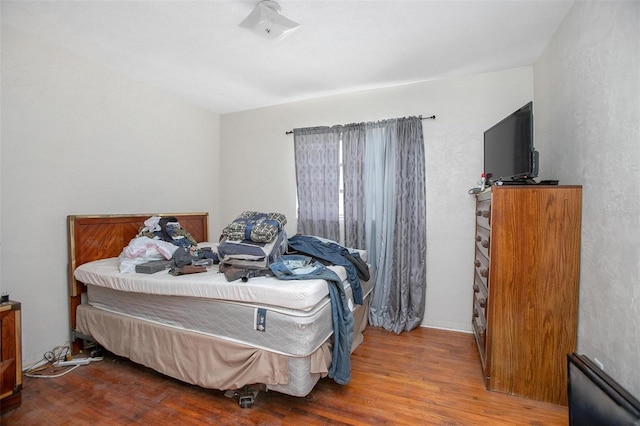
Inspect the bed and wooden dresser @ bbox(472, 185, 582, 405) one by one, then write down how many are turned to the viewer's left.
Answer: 1

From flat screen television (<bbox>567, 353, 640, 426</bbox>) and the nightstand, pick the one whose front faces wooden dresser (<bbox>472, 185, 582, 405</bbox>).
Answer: the nightstand

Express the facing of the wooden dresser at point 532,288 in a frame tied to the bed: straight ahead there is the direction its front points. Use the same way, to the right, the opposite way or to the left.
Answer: the opposite way

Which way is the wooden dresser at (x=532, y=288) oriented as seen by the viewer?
to the viewer's left

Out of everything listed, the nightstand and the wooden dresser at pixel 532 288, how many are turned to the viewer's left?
1

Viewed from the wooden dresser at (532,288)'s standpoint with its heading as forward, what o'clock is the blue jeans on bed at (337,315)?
The blue jeans on bed is roughly at 11 o'clock from the wooden dresser.

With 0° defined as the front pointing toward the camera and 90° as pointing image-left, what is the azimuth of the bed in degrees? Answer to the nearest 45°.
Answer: approximately 315°

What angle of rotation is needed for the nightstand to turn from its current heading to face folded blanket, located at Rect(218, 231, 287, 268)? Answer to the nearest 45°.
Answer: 0° — it already faces it

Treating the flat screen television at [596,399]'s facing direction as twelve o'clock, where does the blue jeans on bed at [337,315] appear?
The blue jeans on bed is roughly at 1 o'clock from the flat screen television.

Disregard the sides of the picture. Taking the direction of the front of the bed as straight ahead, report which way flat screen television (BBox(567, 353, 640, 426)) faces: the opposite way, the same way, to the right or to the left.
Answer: the opposite way

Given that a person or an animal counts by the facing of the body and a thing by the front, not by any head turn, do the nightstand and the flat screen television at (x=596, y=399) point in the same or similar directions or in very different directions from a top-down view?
very different directions

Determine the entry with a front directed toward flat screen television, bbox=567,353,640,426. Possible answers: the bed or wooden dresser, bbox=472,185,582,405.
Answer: the bed

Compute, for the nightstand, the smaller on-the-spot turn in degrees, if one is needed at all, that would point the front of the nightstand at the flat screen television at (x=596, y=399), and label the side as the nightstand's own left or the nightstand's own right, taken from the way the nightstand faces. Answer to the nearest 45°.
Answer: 0° — it already faces it
